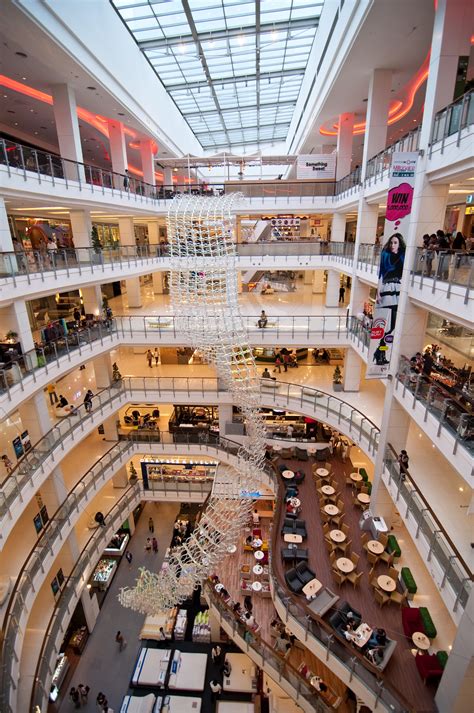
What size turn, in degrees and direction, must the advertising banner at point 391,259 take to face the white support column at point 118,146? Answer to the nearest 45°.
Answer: approximately 90° to its right

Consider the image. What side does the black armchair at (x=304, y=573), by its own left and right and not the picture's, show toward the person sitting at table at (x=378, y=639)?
front

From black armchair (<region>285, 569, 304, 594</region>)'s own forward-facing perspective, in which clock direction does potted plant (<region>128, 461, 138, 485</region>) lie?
The potted plant is roughly at 6 o'clock from the black armchair.

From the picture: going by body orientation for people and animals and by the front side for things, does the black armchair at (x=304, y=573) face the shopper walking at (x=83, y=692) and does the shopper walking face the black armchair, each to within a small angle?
no

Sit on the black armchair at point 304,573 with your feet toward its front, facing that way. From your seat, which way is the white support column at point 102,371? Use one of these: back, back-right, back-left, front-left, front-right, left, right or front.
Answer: back

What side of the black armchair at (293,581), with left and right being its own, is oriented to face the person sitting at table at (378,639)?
front

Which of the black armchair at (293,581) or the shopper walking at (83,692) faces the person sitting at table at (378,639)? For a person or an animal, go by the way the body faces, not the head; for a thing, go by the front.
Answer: the black armchair

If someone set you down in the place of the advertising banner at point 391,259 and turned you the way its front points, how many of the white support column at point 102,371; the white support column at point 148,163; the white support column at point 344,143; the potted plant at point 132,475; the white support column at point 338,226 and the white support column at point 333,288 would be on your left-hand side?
0
